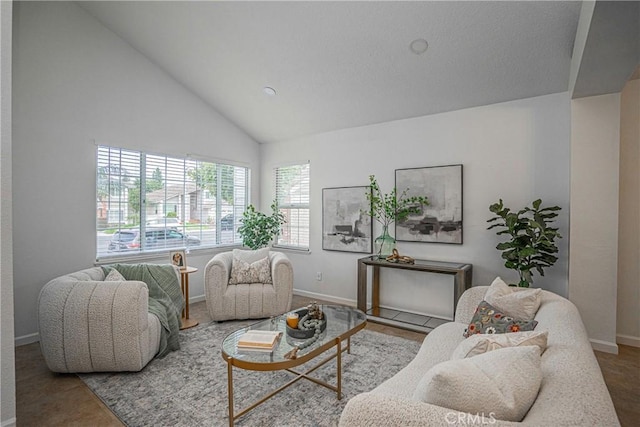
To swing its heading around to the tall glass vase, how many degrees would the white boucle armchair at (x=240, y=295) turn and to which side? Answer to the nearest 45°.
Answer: approximately 90° to its left

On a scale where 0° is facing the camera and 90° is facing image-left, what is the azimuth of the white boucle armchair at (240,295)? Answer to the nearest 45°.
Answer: approximately 0°

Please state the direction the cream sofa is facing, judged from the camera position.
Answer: facing to the left of the viewer

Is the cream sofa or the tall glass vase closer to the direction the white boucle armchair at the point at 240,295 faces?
the cream sofa

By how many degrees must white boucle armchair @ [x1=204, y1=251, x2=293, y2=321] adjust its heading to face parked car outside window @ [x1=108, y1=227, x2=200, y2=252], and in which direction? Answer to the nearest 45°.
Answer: approximately 135° to its right

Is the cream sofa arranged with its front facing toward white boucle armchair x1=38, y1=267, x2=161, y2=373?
yes

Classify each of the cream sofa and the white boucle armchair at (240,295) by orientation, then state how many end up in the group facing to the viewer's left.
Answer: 1

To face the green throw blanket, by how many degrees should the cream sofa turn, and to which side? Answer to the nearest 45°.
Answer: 0° — it already faces it

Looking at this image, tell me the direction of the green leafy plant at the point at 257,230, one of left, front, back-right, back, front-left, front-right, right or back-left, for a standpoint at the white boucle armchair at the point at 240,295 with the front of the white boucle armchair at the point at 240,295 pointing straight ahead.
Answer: back

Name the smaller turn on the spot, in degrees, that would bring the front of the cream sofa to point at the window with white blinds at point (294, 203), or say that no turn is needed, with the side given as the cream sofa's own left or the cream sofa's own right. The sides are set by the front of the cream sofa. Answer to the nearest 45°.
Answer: approximately 45° to the cream sofa's own right

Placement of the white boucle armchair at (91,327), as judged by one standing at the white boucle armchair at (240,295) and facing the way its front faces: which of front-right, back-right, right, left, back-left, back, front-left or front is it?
front-right
